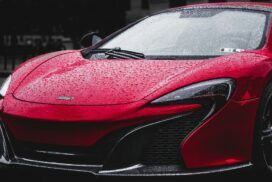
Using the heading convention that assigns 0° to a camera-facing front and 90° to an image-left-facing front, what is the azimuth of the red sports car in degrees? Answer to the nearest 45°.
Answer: approximately 45°
